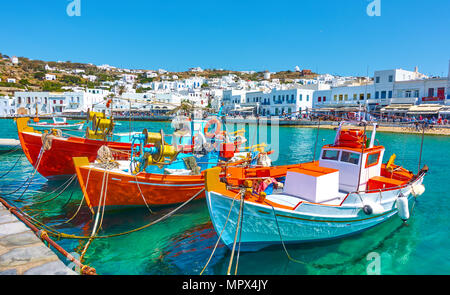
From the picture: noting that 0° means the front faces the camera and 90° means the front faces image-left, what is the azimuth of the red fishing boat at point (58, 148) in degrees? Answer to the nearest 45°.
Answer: approximately 45°

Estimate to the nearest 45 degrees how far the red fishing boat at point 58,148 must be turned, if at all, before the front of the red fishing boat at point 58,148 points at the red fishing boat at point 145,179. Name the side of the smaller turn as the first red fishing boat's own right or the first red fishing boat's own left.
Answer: approximately 90° to the first red fishing boat's own left

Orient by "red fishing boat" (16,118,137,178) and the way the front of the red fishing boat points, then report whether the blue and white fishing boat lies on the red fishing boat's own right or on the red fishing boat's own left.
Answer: on the red fishing boat's own left

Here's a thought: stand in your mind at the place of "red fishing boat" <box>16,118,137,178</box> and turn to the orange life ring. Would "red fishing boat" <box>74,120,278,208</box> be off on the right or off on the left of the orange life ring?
right
